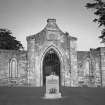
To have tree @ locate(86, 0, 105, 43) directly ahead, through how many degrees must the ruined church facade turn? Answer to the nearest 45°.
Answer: approximately 45° to its left

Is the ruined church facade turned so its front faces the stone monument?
yes

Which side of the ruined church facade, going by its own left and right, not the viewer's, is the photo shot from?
front
